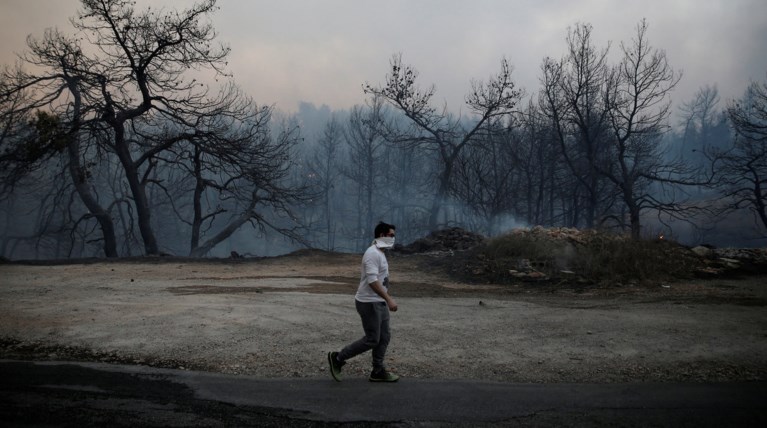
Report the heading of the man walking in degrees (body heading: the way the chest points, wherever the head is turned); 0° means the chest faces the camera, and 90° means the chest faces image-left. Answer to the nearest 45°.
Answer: approximately 270°

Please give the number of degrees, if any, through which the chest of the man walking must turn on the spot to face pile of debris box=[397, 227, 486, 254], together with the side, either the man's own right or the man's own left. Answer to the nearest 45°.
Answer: approximately 90° to the man's own left

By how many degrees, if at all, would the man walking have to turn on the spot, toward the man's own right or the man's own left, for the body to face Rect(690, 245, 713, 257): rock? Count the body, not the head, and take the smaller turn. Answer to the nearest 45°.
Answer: approximately 45° to the man's own left

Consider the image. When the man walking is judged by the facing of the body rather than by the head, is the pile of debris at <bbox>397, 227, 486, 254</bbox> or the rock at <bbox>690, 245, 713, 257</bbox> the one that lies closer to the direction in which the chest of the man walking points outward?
the rock
